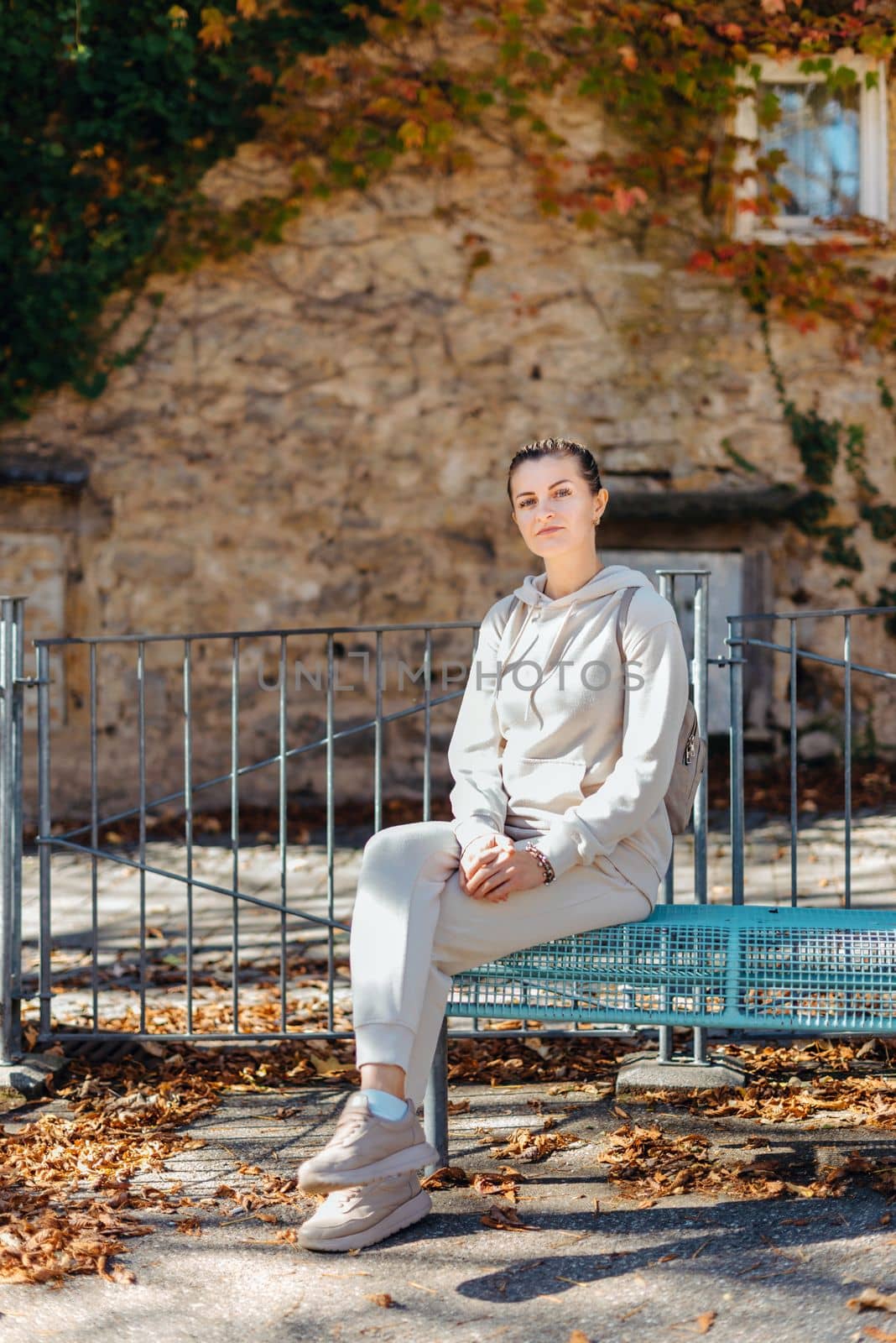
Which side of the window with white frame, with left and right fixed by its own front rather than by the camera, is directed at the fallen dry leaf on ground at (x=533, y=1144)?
front

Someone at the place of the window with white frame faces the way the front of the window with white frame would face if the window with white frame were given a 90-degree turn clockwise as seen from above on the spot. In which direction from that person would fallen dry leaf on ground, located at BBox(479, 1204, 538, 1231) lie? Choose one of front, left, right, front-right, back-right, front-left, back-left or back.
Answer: left

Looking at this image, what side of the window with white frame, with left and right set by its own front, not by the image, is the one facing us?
front

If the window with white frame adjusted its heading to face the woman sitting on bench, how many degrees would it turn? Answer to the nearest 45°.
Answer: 0° — it already faces them

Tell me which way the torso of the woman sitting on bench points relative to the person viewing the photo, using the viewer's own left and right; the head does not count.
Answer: facing the viewer and to the left of the viewer

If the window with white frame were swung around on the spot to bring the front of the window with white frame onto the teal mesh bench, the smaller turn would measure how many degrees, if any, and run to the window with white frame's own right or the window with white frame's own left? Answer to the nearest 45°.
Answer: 0° — it already faces it

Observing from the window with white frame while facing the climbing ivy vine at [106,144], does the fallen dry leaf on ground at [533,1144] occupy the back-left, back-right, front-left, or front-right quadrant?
front-left

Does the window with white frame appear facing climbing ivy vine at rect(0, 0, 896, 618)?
no

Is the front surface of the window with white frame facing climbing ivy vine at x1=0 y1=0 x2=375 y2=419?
no

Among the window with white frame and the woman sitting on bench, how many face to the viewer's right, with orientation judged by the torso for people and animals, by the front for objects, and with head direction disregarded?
0

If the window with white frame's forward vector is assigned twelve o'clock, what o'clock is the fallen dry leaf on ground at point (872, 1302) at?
The fallen dry leaf on ground is roughly at 12 o'clock from the window with white frame.

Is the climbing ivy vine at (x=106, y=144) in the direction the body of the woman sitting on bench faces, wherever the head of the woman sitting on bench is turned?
no

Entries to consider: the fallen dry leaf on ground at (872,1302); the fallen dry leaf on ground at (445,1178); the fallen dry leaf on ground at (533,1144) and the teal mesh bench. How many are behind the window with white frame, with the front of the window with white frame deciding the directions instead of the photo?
0
